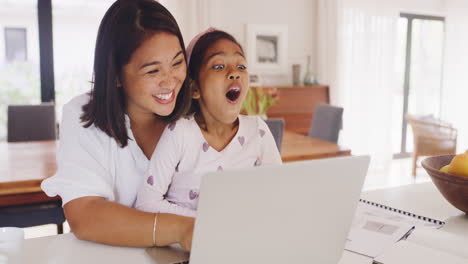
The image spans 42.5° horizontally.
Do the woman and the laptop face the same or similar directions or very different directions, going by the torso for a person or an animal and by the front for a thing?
very different directions

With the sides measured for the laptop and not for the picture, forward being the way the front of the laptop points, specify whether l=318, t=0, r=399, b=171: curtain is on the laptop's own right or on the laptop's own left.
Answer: on the laptop's own right

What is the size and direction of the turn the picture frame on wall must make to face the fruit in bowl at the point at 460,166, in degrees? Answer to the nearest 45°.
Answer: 0° — it already faces it

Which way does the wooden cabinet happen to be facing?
toward the camera

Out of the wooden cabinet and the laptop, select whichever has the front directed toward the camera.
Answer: the wooden cabinet

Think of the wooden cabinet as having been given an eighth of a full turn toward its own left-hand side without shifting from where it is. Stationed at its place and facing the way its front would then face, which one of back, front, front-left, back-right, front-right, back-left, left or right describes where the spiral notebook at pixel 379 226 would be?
front-right

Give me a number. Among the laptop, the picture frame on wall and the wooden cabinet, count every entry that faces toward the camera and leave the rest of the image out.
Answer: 2

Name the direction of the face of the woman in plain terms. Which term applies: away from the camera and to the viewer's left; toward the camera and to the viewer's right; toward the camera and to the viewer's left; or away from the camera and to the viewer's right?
toward the camera and to the viewer's right

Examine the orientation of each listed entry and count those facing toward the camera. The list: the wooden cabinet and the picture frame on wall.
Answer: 2

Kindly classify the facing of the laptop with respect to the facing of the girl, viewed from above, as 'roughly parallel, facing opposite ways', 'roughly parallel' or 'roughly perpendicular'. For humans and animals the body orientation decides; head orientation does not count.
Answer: roughly parallel, facing opposite ways

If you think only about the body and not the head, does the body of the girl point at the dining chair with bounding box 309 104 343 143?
no

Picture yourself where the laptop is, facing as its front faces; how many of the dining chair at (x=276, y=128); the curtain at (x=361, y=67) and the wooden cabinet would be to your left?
0

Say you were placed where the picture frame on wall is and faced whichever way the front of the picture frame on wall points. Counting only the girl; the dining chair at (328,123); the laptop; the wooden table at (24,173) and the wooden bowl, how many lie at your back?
0

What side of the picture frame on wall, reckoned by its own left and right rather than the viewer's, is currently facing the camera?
front

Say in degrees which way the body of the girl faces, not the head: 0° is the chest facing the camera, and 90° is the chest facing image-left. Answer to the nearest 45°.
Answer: approximately 315°

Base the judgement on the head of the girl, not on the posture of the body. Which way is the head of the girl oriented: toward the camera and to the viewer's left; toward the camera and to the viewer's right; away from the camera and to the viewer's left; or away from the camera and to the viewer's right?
toward the camera and to the viewer's right
